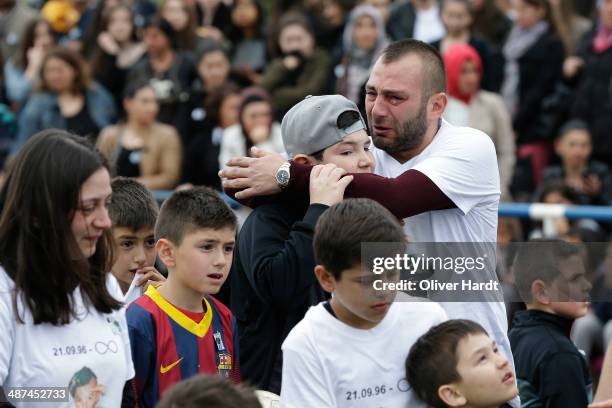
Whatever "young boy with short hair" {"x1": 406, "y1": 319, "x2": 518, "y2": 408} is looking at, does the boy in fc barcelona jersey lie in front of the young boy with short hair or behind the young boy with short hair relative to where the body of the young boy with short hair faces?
behind

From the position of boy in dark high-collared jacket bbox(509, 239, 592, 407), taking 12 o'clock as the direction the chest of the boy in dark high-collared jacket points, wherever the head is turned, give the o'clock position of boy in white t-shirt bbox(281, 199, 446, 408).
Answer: The boy in white t-shirt is roughly at 4 o'clock from the boy in dark high-collared jacket.

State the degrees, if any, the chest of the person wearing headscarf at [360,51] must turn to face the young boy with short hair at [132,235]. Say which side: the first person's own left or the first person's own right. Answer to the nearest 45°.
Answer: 0° — they already face them
